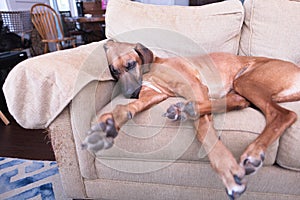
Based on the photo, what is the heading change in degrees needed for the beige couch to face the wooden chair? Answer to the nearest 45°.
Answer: approximately 135° to its right

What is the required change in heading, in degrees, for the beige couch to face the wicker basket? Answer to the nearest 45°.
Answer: approximately 135° to its right
